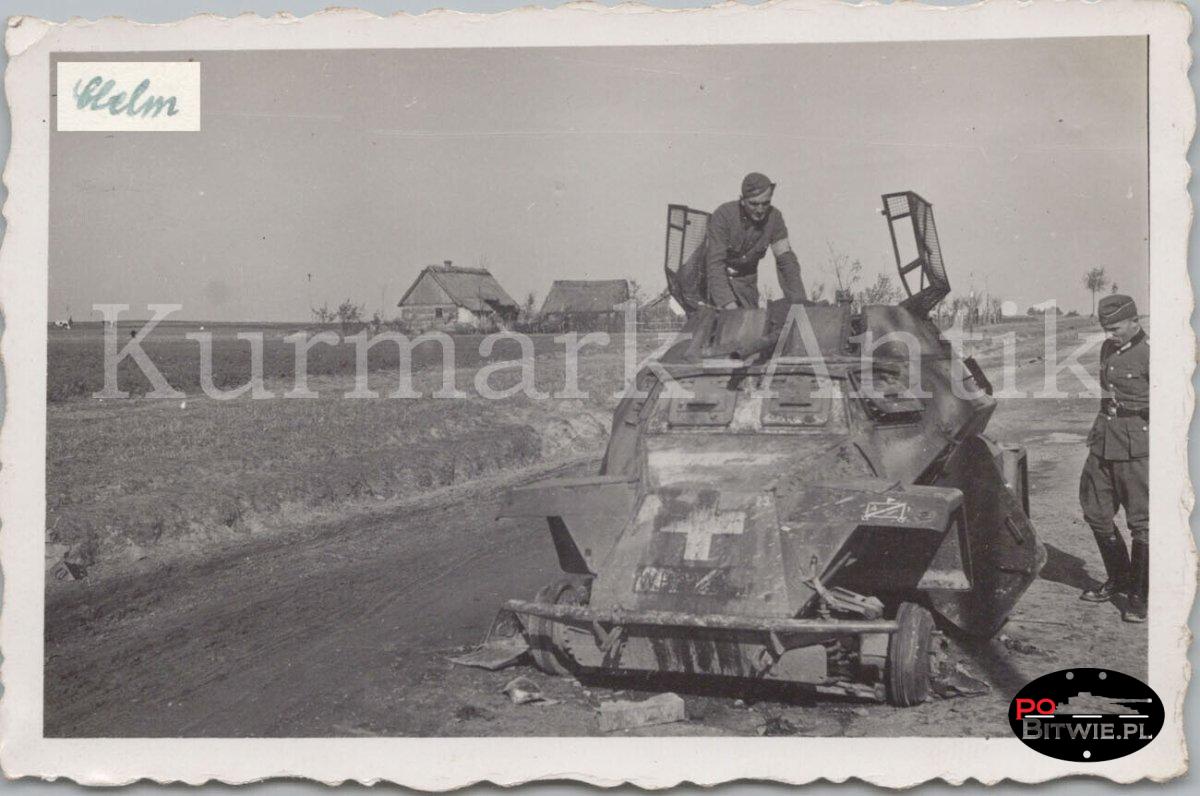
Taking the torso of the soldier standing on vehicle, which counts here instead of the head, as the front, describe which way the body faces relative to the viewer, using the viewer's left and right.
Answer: facing the viewer and to the right of the viewer
